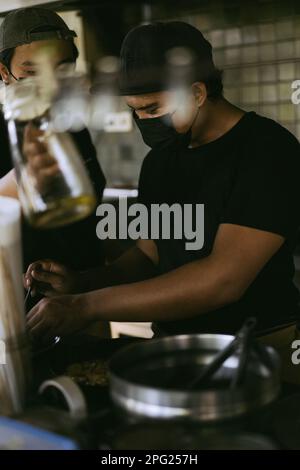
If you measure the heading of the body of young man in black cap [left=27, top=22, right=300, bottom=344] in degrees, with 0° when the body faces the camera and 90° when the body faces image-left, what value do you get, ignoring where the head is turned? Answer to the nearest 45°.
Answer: approximately 45°

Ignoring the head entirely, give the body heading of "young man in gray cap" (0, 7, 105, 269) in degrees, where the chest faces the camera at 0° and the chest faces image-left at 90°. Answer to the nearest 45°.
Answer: approximately 315°

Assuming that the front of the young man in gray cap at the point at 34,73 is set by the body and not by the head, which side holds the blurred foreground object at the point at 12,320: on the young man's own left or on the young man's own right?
on the young man's own right

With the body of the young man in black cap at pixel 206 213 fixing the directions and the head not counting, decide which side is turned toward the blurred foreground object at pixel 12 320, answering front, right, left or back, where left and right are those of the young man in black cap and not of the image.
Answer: front

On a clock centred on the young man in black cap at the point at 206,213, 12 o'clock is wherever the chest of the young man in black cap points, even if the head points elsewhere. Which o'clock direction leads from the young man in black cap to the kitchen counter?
The kitchen counter is roughly at 11 o'clock from the young man in black cap.

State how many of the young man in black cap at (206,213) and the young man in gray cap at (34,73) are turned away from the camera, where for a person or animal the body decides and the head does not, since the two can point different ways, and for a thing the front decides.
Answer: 0
